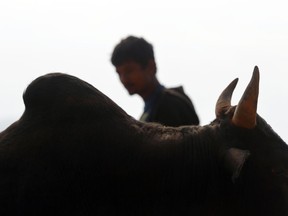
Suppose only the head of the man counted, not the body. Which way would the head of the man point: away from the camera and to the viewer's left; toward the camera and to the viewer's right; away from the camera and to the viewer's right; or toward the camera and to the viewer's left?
toward the camera and to the viewer's left

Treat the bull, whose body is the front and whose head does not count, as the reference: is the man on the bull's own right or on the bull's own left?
on the bull's own left

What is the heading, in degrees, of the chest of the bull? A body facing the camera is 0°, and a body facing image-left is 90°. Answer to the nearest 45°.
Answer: approximately 270°
